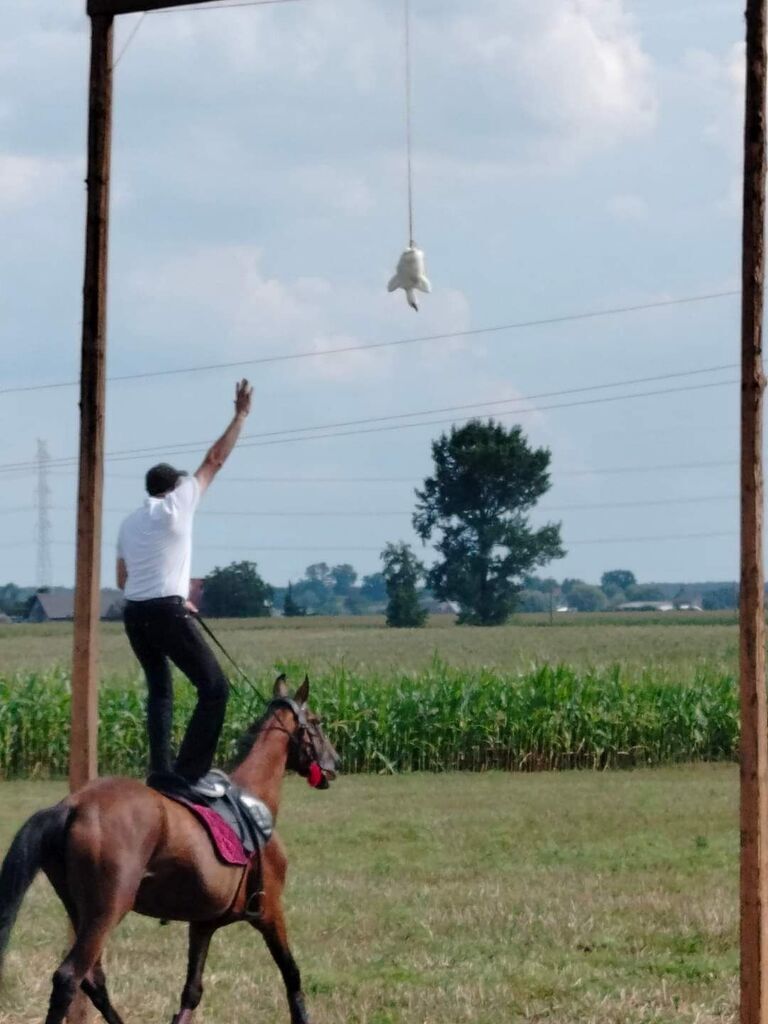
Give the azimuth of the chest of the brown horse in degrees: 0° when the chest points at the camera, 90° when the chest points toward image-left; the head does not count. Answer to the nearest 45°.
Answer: approximately 225°

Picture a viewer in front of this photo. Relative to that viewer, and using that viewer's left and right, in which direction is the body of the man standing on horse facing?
facing away from the viewer and to the right of the viewer

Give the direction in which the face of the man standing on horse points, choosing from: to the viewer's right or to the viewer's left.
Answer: to the viewer's right

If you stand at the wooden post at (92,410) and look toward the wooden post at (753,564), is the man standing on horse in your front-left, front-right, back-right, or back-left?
front-right

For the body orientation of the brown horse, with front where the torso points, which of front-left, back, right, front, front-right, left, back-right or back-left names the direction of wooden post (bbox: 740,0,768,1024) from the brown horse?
front-right
